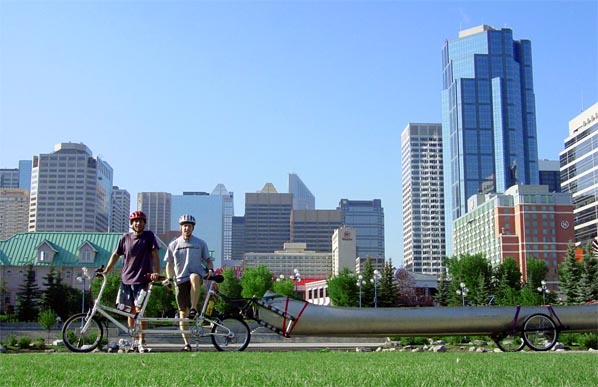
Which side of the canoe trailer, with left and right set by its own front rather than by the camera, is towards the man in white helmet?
front

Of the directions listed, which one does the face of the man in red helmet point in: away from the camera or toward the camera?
toward the camera

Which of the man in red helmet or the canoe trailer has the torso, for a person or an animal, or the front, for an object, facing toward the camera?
the man in red helmet

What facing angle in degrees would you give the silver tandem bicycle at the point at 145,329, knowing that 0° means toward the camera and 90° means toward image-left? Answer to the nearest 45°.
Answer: approximately 90°

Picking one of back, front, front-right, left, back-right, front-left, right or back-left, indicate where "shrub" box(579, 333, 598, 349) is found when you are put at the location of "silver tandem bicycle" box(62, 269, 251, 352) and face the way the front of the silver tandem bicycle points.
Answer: back-right

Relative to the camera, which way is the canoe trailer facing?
to the viewer's left

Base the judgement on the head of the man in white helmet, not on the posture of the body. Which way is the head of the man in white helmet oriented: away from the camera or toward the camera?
toward the camera

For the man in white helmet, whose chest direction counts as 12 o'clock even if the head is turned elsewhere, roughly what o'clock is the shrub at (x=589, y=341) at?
The shrub is roughly at 8 o'clock from the man in white helmet.

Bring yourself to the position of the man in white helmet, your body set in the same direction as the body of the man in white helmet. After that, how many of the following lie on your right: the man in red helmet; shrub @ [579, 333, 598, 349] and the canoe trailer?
1

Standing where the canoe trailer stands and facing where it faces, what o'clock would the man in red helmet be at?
The man in red helmet is roughly at 11 o'clock from the canoe trailer.

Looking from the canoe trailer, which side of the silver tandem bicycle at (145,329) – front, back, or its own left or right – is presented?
back

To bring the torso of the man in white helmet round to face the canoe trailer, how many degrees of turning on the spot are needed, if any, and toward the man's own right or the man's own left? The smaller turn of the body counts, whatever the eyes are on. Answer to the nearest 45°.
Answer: approximately 90° to the man's own left

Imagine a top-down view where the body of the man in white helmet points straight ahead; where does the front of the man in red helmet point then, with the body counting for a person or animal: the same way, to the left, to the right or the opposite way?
the same way

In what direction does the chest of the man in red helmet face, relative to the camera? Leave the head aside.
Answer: toward the camera

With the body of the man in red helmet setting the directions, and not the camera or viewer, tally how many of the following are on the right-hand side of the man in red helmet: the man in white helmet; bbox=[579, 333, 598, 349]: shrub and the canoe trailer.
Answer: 0
